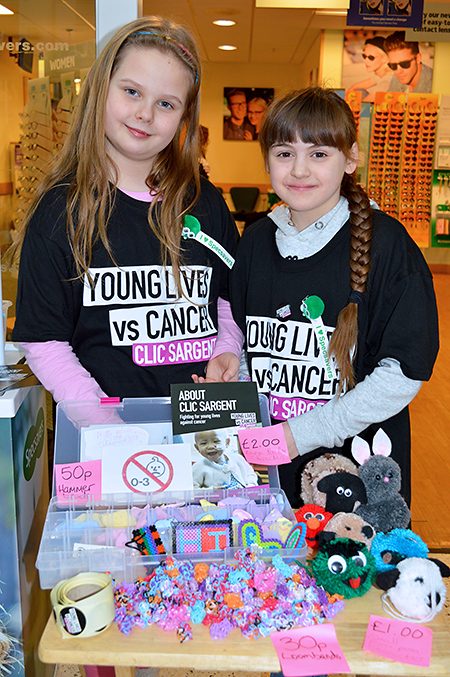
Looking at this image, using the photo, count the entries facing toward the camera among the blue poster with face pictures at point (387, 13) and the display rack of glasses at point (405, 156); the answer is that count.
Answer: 2

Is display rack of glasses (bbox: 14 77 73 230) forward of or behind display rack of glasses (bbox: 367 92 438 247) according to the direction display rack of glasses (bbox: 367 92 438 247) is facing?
forward

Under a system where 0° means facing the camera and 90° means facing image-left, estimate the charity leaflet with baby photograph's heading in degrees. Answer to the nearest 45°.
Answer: approximately 0°

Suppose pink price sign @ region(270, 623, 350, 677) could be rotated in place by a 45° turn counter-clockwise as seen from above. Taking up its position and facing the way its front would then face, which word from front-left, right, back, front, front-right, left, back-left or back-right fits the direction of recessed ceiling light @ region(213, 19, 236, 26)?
back-left

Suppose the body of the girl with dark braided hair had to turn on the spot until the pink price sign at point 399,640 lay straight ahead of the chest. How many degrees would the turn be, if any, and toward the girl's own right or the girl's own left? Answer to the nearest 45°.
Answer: approximately 45° to the girl's own left

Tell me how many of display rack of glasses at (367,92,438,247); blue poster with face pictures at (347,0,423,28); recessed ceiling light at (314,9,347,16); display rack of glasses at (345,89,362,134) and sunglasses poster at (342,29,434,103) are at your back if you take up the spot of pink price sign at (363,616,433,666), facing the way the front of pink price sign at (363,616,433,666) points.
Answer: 5
